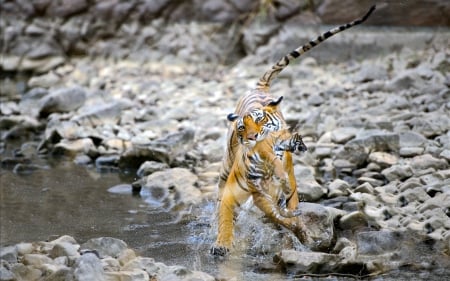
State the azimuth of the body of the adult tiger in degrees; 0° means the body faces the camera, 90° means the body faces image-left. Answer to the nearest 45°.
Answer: approximately 0°

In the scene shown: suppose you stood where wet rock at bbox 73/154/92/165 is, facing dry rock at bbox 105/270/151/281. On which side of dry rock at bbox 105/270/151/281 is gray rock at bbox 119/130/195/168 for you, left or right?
left

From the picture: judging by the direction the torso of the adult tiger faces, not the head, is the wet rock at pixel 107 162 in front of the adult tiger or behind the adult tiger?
behind

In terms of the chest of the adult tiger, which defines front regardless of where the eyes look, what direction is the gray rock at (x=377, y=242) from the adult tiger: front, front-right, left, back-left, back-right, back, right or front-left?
left

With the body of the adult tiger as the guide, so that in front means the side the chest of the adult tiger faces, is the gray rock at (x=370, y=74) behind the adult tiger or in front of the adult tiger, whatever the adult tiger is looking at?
behind

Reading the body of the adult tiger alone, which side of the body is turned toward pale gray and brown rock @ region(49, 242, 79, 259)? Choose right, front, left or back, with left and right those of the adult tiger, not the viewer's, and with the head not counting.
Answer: right

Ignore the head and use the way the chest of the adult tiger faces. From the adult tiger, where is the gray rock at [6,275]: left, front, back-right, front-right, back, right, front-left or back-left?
front-right

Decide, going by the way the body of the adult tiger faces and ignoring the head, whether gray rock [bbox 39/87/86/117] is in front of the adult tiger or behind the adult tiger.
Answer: behind

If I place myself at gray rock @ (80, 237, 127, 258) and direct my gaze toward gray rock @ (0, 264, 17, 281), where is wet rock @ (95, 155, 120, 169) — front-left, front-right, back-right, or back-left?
back-right

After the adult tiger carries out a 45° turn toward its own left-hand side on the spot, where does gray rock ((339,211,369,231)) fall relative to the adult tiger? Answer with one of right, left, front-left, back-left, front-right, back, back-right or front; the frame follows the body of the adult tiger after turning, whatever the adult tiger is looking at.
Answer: left

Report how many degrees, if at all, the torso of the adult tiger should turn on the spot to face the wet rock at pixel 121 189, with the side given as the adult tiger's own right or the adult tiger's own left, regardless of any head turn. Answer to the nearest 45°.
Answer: approximately 135° to the adult tiger's own right
